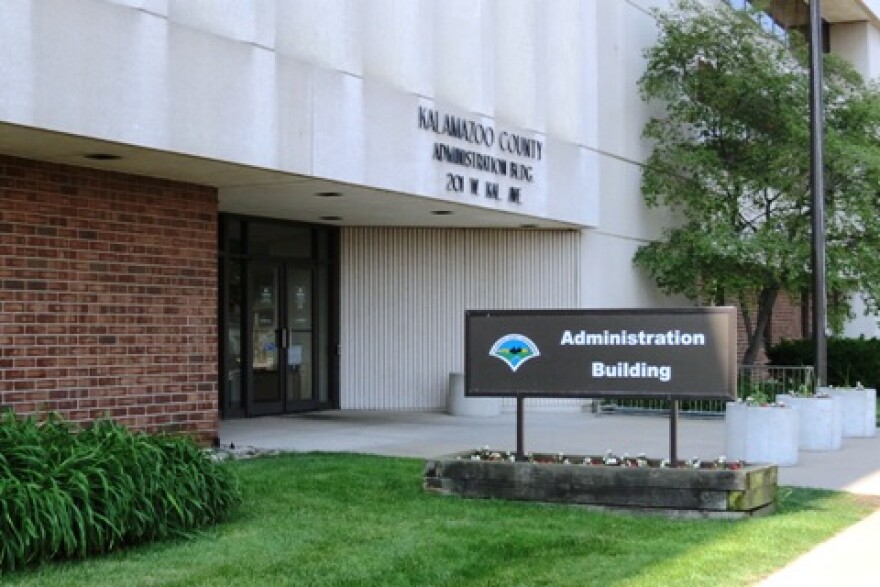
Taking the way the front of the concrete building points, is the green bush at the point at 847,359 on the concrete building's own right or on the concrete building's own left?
on the concrete building's own left

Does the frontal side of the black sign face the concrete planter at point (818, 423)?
no

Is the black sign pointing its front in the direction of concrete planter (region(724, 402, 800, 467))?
no

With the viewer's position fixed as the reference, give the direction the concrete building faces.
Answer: facing the viewer and to the right of the viewer

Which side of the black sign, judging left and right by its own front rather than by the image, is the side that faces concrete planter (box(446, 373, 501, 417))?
back

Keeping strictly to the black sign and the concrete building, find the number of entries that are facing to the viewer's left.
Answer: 0

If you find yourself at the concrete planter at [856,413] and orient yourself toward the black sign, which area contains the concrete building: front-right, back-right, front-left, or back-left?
front-right

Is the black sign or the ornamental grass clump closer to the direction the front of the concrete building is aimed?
the black sign

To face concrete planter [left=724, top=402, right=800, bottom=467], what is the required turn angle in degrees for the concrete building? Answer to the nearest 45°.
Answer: approximately 45° to its left

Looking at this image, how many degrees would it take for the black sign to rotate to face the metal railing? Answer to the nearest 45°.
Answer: approximately 180°

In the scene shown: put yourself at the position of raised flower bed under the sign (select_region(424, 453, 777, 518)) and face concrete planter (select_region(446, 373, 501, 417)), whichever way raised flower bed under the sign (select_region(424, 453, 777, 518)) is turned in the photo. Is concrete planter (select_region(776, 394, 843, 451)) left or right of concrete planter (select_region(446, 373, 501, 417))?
right

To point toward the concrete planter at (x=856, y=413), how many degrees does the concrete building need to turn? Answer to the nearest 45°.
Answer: approximately 45° to its left

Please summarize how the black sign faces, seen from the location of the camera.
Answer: facing the viewer
